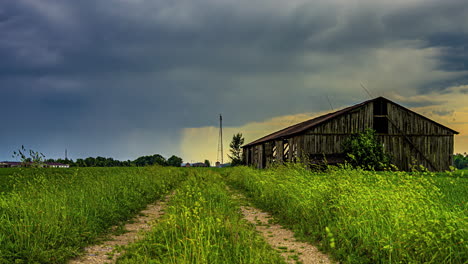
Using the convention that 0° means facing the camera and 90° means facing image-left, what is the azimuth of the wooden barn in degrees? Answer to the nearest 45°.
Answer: approximately 0°
